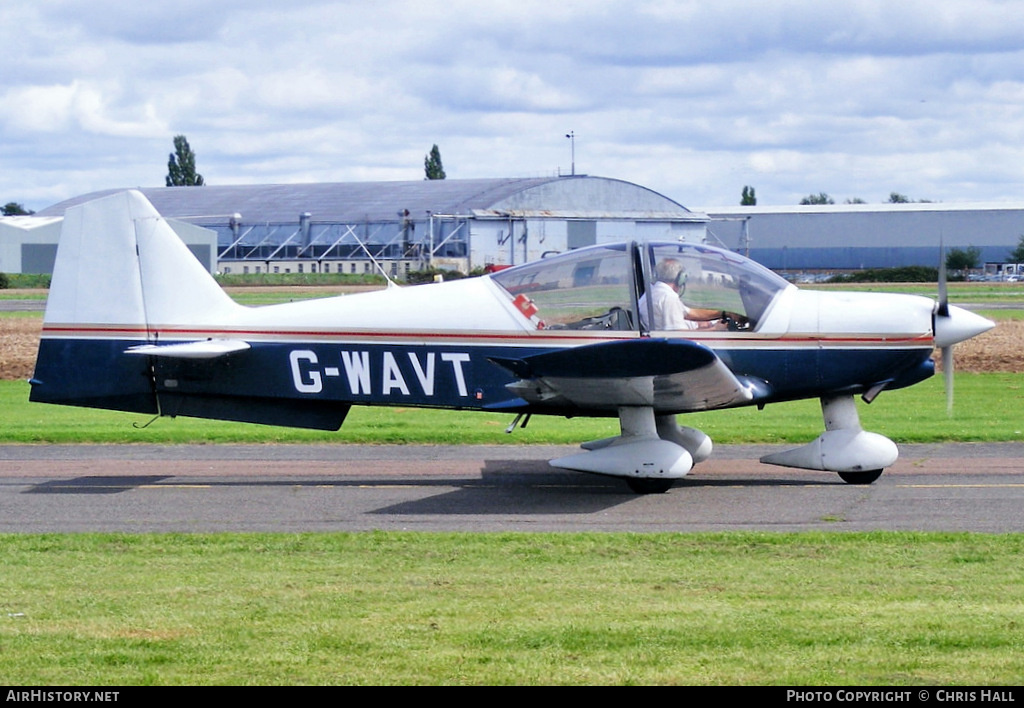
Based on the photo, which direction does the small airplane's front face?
to the viewer's right
